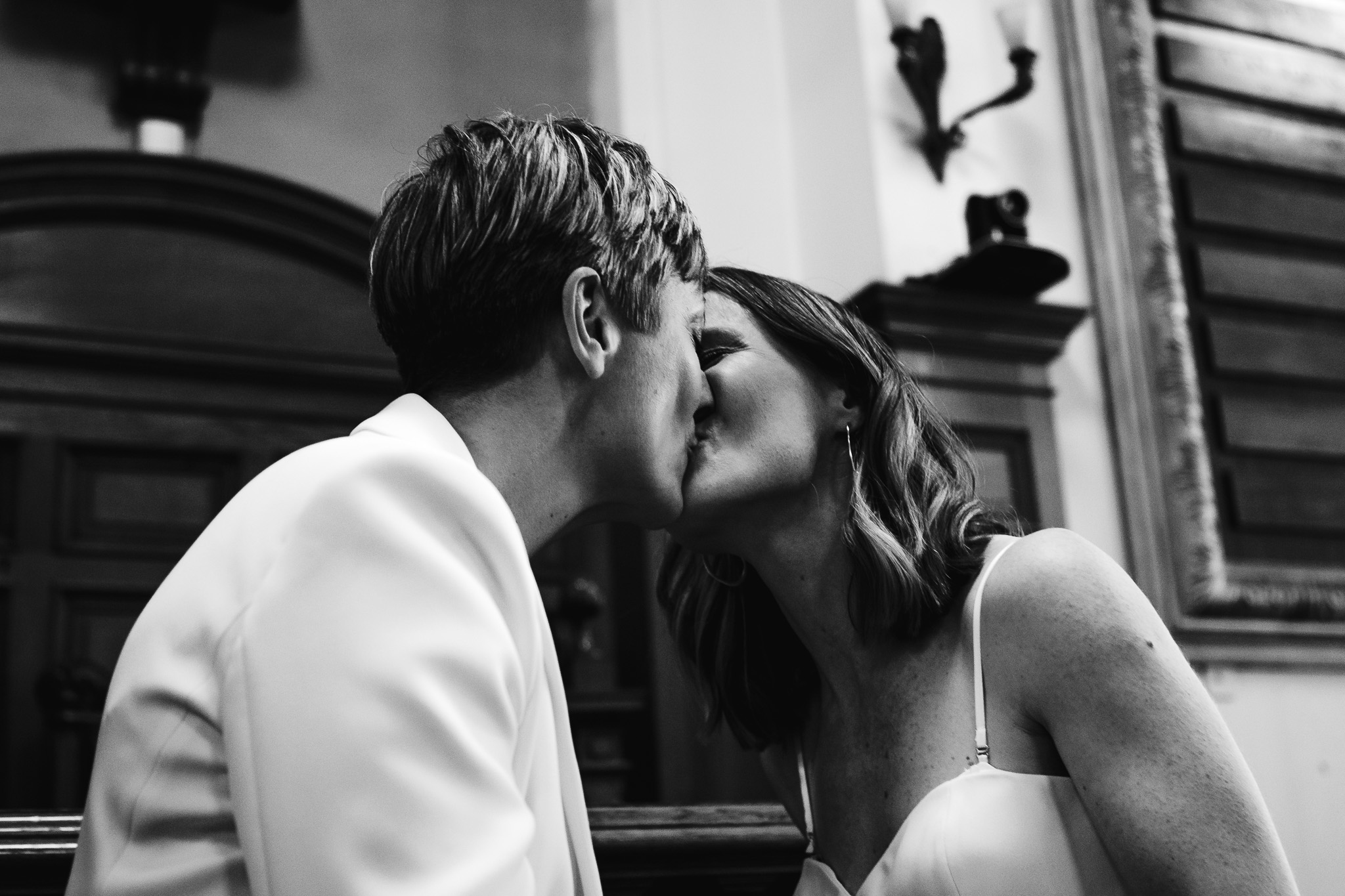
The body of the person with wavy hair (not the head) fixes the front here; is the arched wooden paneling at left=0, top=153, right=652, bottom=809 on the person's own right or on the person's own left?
on the person's own right

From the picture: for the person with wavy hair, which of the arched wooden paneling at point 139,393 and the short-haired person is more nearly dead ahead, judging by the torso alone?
the short-haired person

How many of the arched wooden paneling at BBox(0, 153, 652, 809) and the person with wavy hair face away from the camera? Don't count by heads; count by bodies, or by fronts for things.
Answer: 0

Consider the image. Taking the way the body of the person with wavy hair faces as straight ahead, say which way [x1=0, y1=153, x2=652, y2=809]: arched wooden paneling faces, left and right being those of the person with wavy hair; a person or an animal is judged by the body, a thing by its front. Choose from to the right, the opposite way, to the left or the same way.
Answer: to the left

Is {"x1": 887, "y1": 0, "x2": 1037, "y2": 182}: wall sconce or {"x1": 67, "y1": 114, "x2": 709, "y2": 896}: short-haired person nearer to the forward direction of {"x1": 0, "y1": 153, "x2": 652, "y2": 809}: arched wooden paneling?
the short-haired person

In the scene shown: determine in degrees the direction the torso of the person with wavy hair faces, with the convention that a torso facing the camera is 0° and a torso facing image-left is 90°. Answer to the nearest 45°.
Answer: approximately 45°

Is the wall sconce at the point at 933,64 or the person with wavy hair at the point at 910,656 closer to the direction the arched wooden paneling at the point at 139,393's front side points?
the person with wavy hair

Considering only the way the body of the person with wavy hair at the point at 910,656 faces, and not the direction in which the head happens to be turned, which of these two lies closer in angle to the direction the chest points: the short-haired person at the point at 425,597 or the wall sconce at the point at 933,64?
the short-haired person

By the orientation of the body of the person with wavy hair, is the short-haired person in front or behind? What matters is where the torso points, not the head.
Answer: in front

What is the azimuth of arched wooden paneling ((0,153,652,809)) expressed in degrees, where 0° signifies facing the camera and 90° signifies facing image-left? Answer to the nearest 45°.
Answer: approximately 0°

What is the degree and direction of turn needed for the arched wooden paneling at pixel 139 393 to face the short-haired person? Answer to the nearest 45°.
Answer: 0° — it already faces them
